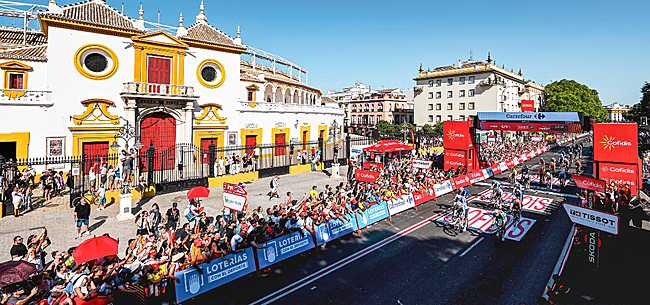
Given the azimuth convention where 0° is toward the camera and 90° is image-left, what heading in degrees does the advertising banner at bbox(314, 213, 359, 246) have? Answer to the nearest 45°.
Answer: approximately 315°

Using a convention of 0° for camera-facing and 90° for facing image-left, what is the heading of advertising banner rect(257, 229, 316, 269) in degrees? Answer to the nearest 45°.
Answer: approximately 315°

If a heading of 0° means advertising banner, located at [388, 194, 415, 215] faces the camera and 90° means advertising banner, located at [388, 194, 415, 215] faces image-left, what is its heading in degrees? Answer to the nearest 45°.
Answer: approximately 315°
